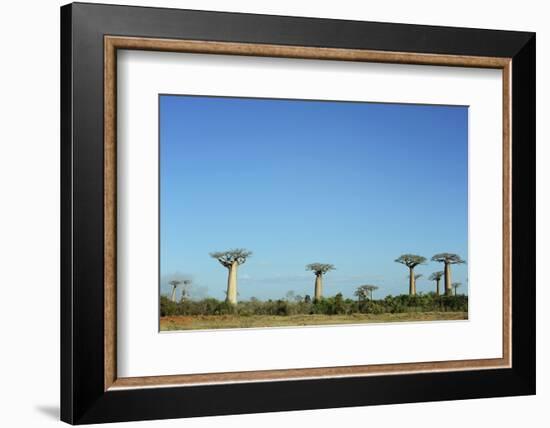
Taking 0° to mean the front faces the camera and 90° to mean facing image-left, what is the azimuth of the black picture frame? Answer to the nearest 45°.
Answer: approximately 315°
